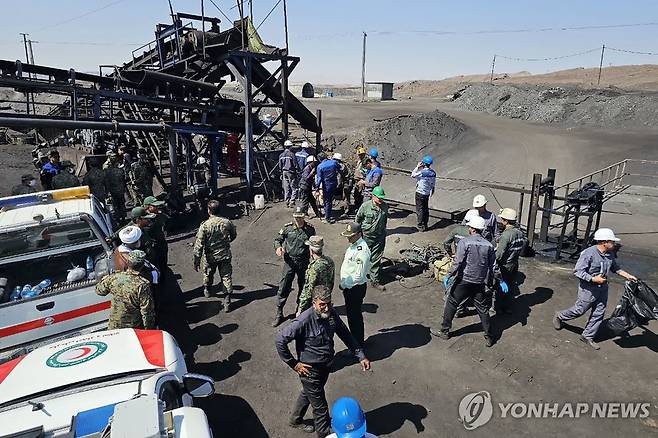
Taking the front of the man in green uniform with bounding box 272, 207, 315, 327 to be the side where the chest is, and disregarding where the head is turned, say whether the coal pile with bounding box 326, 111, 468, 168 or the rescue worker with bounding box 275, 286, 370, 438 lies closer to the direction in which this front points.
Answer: the rescue worker

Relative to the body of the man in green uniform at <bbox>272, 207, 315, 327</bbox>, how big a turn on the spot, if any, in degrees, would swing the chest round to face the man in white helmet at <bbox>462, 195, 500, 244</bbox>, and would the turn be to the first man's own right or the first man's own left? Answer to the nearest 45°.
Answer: approximately 90° to the first man's own left

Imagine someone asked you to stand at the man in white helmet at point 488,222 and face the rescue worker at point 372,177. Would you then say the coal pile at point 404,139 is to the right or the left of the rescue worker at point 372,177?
right

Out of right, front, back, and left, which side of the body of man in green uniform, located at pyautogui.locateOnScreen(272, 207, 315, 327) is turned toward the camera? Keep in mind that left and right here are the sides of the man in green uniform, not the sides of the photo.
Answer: front

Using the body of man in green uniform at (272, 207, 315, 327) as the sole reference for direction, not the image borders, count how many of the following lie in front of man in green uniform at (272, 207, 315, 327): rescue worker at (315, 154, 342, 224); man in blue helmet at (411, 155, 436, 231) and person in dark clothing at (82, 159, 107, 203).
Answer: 0

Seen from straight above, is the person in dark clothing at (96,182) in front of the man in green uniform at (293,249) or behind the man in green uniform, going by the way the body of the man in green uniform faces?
behind

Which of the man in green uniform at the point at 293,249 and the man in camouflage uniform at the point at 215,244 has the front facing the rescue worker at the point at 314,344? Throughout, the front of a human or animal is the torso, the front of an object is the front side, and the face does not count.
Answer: the man in green uniform
